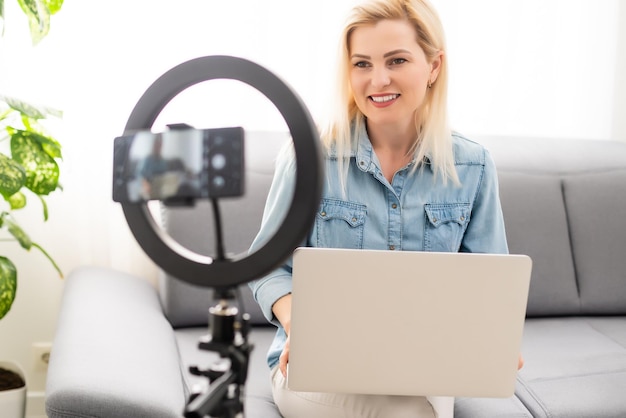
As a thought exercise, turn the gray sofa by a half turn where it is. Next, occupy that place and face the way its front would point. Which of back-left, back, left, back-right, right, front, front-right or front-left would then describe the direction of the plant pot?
left

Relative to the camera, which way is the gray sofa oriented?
toward the camera

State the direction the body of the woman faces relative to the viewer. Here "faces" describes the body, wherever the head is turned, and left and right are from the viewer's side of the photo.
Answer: facing the viewer

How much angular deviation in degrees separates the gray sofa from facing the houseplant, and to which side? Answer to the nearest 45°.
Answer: approximately 90° to its right

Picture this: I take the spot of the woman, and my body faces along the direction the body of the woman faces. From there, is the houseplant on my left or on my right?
on my right

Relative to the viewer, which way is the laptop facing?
away from the camera

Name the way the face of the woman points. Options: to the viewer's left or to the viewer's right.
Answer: to the viewer's left

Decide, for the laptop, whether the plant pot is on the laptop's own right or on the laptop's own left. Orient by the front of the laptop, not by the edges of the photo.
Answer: on the laptop's own left

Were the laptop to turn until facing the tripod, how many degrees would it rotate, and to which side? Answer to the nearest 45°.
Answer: approximately 180°
